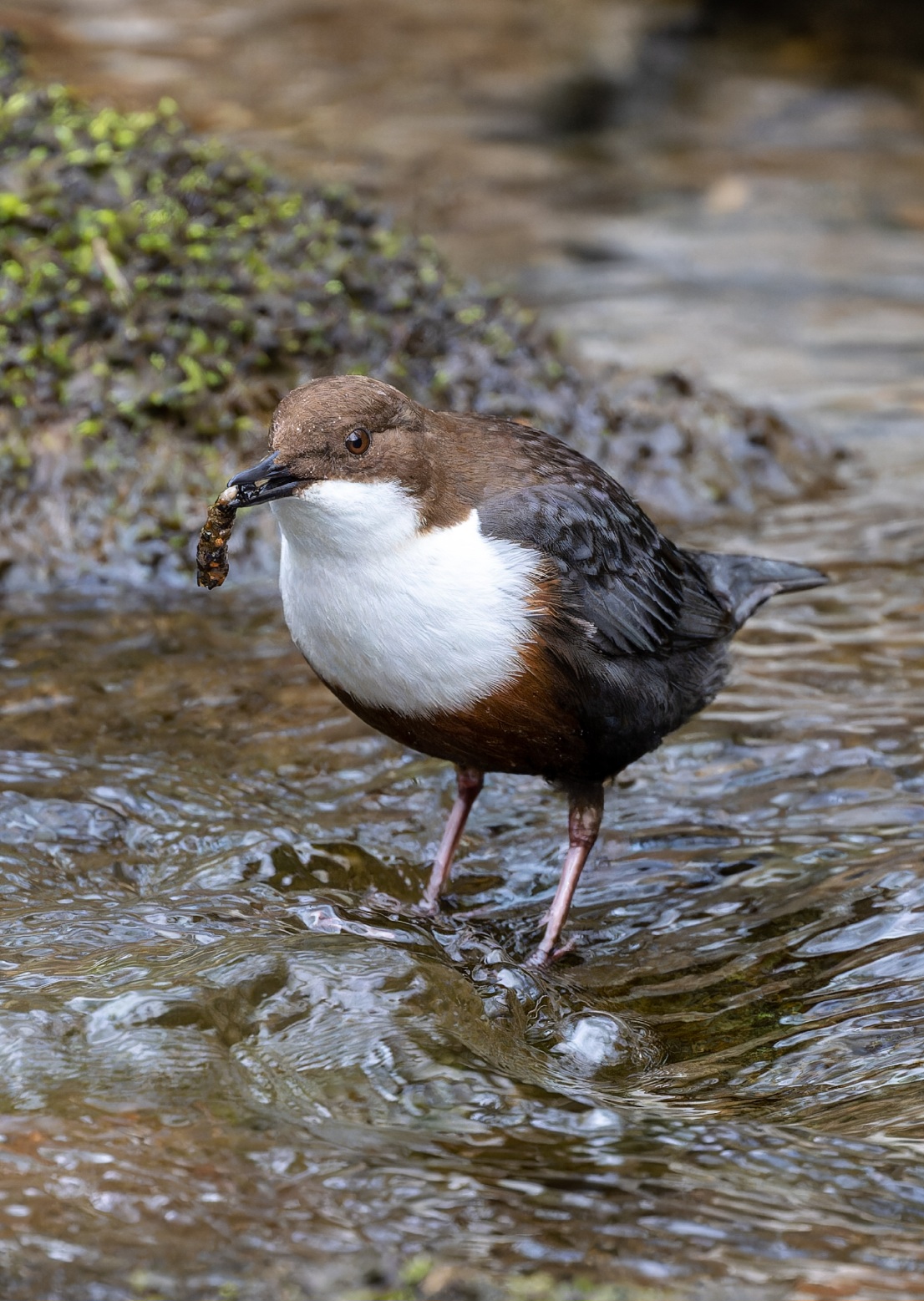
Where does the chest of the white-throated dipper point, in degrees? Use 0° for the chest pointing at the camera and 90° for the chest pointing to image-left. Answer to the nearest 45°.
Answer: approximately 45°

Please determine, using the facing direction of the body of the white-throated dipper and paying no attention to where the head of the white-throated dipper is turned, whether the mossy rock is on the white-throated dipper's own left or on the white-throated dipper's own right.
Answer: on the white-throated dipper's own right
